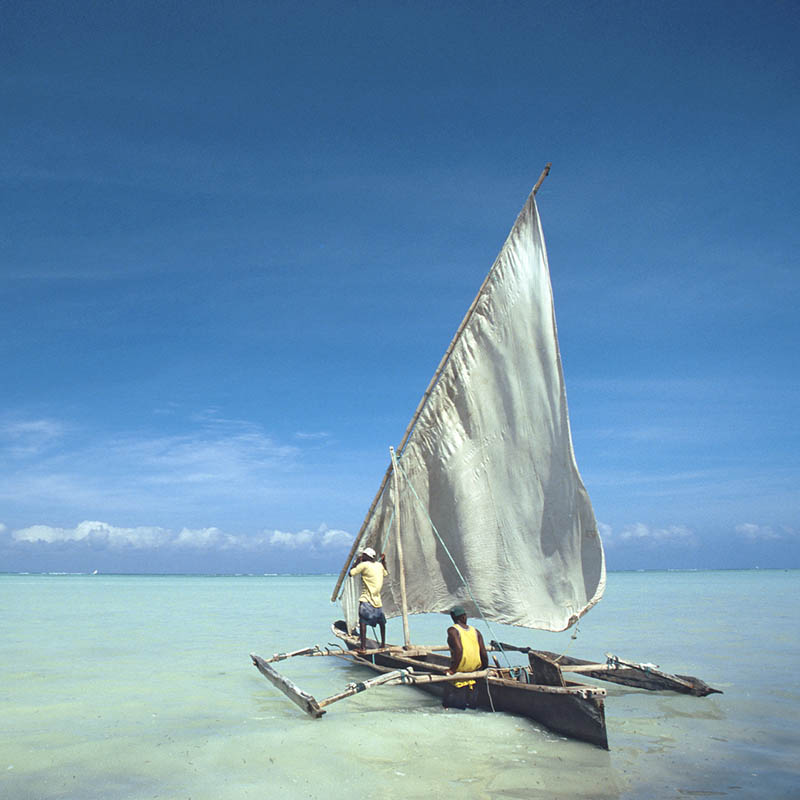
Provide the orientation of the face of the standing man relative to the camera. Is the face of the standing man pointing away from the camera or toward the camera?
away from the camera

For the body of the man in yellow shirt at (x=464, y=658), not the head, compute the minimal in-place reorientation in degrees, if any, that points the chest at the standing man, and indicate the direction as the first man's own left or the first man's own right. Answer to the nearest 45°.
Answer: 0° — they already face them

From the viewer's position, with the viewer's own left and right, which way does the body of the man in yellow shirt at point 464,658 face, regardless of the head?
facing away from the viewer and to the left of the viewer
